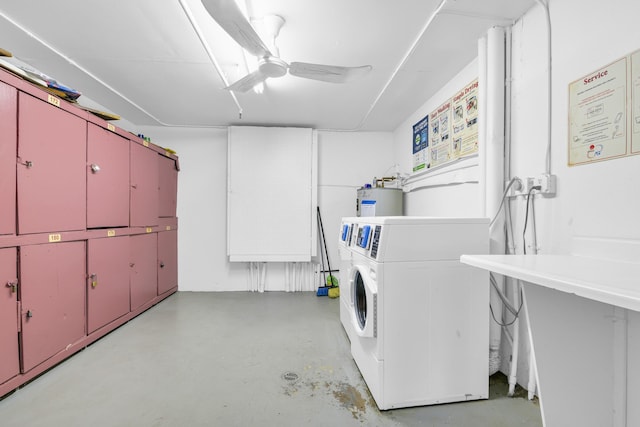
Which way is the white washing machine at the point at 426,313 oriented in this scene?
to the viewer's left

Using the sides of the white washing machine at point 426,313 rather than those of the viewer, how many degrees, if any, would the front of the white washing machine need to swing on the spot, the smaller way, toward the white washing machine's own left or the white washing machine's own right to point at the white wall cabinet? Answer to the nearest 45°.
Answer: approximately 45° to the white washing machine's own right

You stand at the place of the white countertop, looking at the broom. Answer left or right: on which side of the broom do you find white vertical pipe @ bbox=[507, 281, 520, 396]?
right

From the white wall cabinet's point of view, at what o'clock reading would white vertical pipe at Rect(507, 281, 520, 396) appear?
The white vertical pipe is roughly at 11 o'clock from the white wall cabinet.

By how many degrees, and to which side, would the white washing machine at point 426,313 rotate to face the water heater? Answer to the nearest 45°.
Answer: approximately 90° to its right

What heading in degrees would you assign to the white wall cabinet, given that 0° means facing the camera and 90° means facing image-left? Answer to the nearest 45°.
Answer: approximately 0°

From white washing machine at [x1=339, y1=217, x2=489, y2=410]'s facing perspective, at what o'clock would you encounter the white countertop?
The white countertop is roughly at 8 o'clock from the white washing machine.

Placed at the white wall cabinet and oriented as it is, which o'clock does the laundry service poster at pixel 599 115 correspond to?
The laundry service poster is roughly at 11 o'clock from the white wall cabinet.

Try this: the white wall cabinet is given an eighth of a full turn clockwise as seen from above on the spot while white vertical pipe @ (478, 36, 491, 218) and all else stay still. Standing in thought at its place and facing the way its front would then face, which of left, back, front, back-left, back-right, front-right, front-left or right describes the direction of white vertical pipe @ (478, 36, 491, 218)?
left
